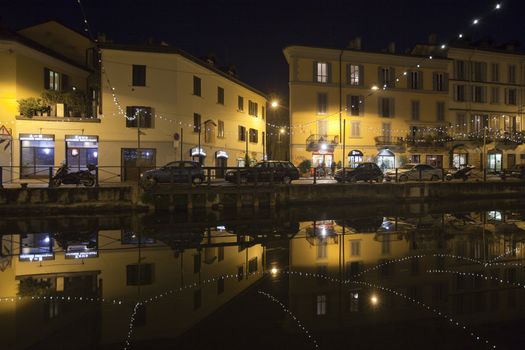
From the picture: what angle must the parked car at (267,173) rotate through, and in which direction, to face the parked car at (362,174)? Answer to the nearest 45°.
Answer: approximately 135° to its right

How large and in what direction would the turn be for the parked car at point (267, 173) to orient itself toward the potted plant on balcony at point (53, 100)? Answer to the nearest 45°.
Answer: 0° — it already faces it

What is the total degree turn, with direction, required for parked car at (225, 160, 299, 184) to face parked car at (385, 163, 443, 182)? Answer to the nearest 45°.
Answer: approximately 135° to its right

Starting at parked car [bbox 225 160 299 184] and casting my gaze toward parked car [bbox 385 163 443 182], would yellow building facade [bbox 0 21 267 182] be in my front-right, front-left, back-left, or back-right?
back-left

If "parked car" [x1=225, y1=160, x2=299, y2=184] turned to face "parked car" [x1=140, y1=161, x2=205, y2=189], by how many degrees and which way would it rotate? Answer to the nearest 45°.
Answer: approximately 45° to its left

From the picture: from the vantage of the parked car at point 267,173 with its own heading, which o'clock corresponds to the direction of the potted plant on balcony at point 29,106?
The potted plant on balcony is roughly at 12 o'clock from the parked car.

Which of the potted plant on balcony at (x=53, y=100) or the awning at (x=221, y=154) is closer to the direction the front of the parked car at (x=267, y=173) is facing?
the potted plant on balcony

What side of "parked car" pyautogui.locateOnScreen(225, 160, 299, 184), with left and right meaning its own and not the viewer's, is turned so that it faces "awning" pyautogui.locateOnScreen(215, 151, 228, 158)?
right

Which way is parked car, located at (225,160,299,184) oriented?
to the viewer's left

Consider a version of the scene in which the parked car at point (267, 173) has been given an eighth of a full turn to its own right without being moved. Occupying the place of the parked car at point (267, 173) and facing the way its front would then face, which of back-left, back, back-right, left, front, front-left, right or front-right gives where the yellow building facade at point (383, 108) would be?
right
